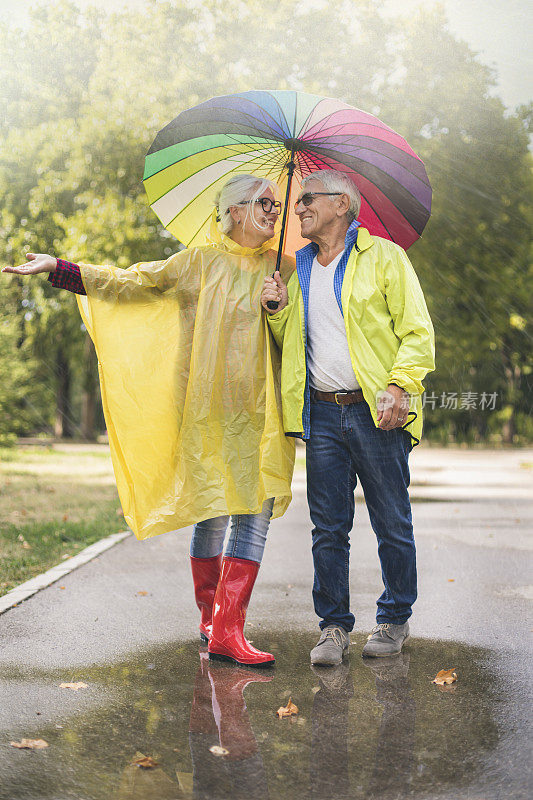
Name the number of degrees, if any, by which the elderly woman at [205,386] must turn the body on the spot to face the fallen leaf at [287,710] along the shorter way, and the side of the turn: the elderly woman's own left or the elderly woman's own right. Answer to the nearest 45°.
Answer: approximately 45° to the elderly woman's own right

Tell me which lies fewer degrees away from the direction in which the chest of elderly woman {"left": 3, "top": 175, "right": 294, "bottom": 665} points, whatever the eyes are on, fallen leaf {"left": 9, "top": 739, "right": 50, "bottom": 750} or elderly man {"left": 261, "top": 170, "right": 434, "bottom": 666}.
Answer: the elderly man

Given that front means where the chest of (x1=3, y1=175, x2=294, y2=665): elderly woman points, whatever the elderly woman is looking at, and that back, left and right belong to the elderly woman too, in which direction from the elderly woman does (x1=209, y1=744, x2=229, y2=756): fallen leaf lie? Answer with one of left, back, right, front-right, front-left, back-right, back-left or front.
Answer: front-right

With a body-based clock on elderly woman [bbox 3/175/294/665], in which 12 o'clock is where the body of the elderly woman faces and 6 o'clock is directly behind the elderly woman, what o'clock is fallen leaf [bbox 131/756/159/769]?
The fallen leaf is roughly at 2 o'clock from the elderly woman.

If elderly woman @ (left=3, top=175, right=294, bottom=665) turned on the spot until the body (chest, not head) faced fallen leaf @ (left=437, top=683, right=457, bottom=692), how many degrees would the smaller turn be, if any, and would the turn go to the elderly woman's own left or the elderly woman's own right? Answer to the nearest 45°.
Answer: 0° — they already face it

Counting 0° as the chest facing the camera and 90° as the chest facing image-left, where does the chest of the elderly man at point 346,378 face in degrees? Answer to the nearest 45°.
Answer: approximately 45°
